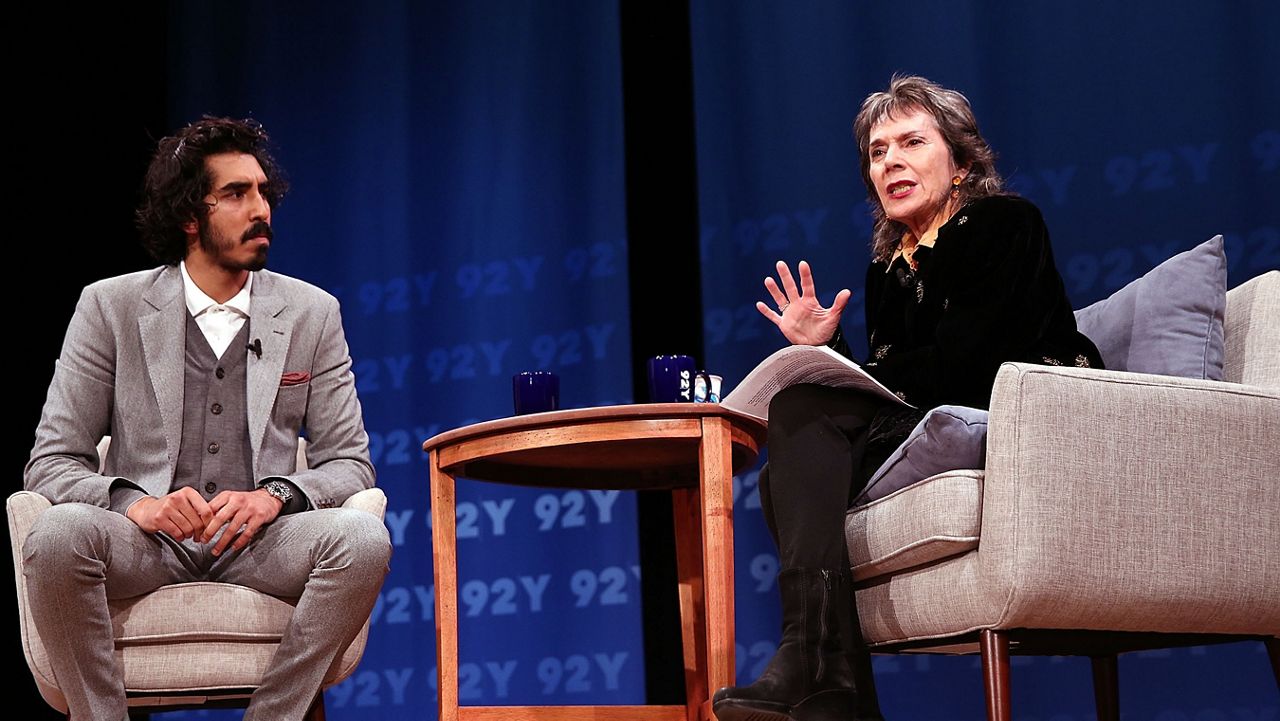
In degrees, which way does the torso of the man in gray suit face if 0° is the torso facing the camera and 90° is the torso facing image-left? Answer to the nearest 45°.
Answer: approximately 0°

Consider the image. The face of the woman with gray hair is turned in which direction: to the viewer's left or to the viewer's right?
to the viewer's left

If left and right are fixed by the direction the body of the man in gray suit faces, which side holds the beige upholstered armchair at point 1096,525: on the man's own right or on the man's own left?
on the man's own left

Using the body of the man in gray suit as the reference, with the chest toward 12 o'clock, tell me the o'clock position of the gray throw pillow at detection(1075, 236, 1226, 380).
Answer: The gray throw pillow is roughly at 10 o'clock from the man in gray suit.

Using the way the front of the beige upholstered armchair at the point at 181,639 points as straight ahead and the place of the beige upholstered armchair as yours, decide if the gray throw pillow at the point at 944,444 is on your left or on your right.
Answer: on your left

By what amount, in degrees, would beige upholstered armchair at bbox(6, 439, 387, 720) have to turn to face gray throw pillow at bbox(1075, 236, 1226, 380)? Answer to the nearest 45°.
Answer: approximately 90° to its left

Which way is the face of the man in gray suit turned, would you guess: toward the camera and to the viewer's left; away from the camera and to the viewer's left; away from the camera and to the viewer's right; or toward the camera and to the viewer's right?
toward the camera and to the viewer's right

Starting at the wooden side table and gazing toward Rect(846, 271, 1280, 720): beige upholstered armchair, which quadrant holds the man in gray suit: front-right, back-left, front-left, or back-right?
back-right

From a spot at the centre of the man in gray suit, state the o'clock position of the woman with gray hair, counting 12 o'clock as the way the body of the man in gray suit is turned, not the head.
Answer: The woman with gray hair is roughly at 10 o'clock from the man in gray suit.
